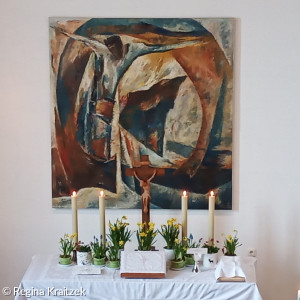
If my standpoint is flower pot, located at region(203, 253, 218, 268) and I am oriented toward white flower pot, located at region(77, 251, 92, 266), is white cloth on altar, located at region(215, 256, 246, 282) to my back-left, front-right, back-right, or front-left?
back-left

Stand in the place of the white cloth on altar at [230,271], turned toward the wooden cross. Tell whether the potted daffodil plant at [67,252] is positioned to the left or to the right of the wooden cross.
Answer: left

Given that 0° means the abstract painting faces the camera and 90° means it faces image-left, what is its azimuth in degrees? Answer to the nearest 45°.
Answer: approximately 0°
